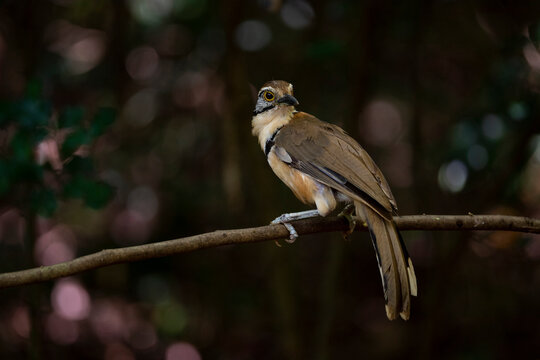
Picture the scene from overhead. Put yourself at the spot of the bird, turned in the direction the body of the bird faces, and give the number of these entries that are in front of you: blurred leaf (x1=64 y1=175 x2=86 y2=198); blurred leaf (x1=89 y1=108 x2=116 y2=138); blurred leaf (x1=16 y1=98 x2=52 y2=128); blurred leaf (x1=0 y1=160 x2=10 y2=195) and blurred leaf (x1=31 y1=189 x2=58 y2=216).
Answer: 5

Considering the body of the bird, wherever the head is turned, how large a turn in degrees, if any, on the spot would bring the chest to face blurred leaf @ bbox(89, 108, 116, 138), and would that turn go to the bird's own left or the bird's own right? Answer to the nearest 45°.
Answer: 0° — it already faces it

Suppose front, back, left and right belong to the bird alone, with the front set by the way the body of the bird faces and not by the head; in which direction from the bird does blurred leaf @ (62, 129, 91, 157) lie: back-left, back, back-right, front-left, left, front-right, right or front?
front

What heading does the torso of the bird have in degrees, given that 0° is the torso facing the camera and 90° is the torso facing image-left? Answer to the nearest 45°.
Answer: approximately 90°

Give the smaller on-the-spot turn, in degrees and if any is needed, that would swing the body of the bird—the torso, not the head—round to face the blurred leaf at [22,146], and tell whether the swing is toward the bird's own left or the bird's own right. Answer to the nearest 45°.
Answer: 0° — it already faces it

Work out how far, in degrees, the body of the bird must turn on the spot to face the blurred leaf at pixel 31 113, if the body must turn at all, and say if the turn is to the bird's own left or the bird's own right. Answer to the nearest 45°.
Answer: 0° — it already faces it

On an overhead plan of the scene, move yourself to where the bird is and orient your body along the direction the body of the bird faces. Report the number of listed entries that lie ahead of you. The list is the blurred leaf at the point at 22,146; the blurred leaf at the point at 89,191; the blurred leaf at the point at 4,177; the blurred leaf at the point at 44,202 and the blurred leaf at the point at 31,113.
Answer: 5

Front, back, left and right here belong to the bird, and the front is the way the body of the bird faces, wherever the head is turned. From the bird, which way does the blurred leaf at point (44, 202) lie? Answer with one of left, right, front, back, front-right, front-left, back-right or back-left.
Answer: front

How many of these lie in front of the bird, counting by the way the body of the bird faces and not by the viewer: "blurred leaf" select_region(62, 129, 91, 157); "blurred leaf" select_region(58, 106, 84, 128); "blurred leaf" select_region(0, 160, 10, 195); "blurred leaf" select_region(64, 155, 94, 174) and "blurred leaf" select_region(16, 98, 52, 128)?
5
